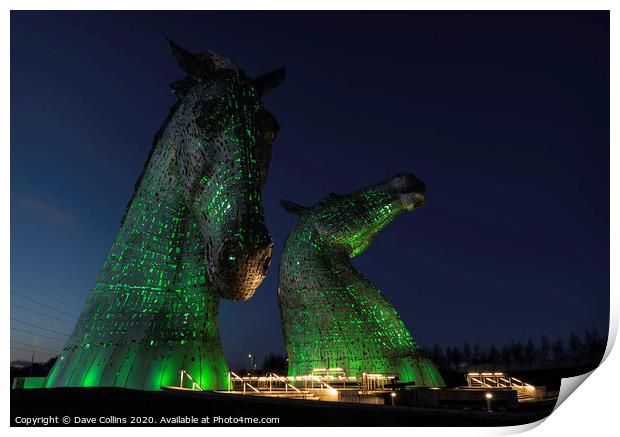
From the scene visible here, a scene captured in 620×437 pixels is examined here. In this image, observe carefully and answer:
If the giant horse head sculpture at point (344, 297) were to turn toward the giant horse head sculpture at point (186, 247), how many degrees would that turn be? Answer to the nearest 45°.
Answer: approximately 90° to its right

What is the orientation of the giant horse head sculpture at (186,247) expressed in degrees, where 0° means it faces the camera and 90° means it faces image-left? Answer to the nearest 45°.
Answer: approximately 315°

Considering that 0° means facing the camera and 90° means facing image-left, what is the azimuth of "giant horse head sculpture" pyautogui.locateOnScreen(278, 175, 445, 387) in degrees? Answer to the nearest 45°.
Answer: approximately 270°

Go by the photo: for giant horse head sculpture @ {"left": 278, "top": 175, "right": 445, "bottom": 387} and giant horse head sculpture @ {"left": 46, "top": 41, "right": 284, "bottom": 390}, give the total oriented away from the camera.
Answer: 0

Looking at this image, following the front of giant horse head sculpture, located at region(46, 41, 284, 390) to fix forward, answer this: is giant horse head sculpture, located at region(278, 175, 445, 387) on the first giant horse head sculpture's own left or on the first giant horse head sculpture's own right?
on the first giant horse head sculpture's own left
